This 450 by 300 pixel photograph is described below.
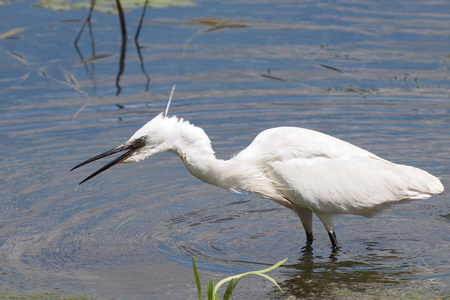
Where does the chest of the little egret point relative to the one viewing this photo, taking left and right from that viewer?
facing to the left of the viewer
